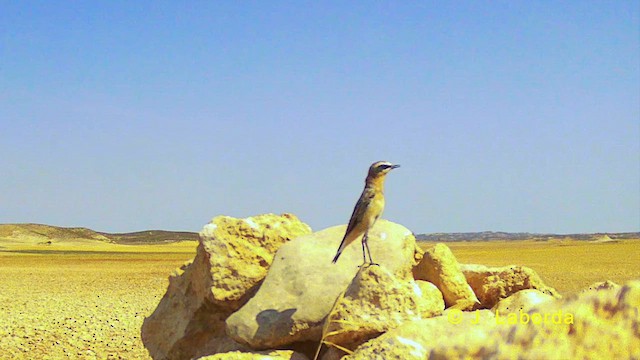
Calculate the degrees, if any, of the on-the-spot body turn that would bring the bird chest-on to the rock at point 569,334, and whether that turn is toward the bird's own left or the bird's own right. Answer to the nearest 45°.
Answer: approximately 90° to the bird's own right

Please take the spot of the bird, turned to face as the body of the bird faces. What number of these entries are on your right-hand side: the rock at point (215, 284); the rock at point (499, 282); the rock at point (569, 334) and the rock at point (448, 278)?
1

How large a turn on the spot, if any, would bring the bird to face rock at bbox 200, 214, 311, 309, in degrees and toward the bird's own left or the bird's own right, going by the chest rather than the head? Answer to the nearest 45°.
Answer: approximately 135° to the bird's own left

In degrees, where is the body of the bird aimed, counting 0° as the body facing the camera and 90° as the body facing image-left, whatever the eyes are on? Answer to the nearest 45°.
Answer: approximately 270°
